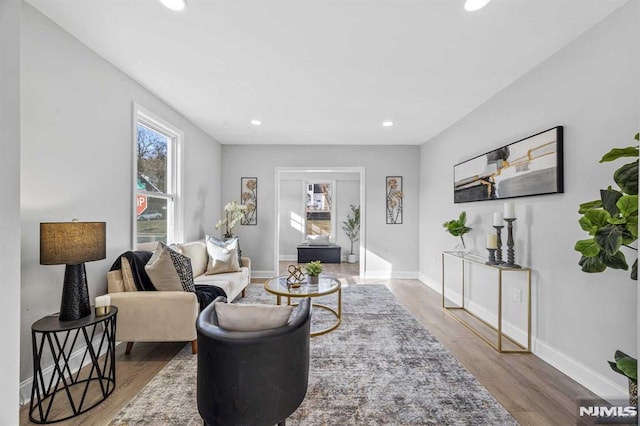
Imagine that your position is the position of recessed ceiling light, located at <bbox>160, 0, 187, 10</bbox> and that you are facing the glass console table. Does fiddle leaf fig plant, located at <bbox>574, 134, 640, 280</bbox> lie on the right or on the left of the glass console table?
right

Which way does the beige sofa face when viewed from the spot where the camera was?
facing to the right of the viewer

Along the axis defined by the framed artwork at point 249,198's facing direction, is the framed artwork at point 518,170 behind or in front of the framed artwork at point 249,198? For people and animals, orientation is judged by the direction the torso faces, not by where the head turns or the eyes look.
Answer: in front

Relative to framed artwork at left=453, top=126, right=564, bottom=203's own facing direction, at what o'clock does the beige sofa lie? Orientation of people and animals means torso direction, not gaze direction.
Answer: The beige sofa is roughly at 12 o'clock from the framed artwork.

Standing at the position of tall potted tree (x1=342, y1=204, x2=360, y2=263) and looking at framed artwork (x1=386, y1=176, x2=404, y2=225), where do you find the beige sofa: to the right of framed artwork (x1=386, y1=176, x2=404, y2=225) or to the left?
right

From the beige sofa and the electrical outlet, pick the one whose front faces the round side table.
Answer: the electrical outlet

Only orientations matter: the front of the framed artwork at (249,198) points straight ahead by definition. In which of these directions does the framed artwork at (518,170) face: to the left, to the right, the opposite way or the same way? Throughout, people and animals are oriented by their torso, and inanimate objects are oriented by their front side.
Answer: to the right

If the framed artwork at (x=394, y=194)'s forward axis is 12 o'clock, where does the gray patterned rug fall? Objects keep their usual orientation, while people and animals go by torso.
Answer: The gray patterned rug is roughly at 12 o'clock from the framed artwork.

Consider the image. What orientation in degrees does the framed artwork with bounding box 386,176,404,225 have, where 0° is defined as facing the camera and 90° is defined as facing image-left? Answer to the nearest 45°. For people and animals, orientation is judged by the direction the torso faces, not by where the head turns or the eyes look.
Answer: approximately 0°

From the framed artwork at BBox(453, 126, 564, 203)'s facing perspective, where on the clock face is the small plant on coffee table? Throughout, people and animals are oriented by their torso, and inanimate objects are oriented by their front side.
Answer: The small plant on coffee table is roughly at 1 o'clock from the framed artwork.

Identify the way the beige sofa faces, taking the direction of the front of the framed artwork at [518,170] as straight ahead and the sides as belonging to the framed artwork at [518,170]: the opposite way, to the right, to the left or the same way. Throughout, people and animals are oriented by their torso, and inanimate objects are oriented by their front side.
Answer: the opposite way

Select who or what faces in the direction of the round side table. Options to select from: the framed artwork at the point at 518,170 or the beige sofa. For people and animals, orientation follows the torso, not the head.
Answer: the framed artwork

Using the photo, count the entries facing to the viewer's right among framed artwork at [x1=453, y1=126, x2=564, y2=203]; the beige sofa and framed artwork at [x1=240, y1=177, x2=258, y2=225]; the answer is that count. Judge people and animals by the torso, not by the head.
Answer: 1

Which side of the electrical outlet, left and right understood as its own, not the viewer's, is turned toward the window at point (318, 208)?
right

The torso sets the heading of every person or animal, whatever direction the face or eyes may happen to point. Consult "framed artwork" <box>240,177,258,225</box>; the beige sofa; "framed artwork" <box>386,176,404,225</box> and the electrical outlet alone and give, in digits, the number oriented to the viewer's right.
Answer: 1

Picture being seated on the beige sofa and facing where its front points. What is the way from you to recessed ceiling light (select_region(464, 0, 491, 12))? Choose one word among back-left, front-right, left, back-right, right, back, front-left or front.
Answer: front-right
